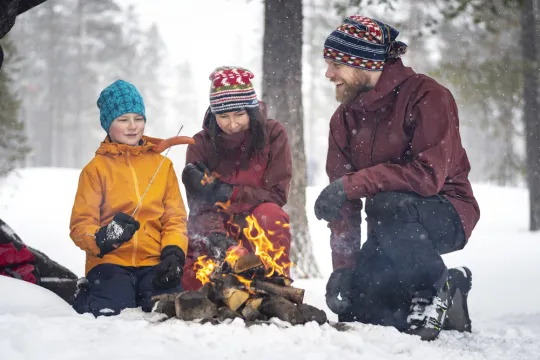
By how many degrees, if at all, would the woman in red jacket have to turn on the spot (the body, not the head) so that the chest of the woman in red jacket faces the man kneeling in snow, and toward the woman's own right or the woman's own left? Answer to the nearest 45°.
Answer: approximately 45° to the woman's own left

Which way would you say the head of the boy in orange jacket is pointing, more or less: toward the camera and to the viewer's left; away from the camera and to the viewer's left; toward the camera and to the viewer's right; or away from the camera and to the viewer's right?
toward the camera and to the viewer's right

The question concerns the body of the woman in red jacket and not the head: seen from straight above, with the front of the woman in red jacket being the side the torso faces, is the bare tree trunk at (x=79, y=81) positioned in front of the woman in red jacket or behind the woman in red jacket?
behind

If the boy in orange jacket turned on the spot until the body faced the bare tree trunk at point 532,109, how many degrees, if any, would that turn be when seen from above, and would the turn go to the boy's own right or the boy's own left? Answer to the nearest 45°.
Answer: approximately 135° to the boy's own left

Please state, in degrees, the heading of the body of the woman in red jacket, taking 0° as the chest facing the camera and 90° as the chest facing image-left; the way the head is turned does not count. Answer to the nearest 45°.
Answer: approximately 0°

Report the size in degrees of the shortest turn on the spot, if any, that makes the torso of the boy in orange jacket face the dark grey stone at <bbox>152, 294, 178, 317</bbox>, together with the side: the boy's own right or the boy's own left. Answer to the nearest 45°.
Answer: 0° — they already face it

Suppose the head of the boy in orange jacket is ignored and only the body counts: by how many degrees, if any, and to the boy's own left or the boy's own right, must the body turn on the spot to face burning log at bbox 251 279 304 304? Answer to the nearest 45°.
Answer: approximately 45° to the boy's own left

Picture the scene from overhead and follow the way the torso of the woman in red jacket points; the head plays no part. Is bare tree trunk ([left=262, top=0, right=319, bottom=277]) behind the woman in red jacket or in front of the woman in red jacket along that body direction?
behind

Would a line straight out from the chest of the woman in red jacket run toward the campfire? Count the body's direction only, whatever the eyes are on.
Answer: yes
